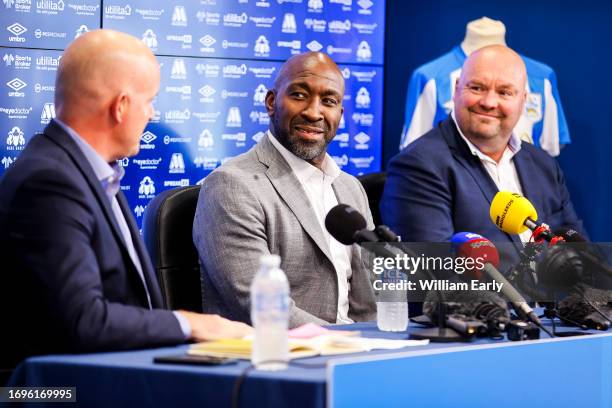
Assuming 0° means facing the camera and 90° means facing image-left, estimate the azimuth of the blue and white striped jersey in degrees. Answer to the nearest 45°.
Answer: approximately 0°

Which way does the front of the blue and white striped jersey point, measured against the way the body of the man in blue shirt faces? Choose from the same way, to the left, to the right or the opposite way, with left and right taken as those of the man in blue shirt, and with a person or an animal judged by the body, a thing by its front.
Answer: to the right

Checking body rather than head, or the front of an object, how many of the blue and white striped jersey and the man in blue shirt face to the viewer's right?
1

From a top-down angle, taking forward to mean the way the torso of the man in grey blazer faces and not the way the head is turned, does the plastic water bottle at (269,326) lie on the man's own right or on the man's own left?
on the man's own right

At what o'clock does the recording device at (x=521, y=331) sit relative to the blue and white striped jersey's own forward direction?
The recording device is roughly at 12 o'clock from the blue and white striped jersey.

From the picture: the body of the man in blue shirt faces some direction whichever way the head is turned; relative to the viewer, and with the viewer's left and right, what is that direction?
facing to the right of the viewer

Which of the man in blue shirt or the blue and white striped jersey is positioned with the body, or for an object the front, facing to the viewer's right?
the man in blue shirt

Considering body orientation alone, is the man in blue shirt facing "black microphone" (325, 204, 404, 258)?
yes

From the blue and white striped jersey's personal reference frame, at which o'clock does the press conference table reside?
The press conference table is roughly at 12 o'clock from the blue and white striped jersey.

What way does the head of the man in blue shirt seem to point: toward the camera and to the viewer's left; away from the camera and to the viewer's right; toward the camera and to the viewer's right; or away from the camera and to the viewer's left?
away from the camera and to the viewer's right
